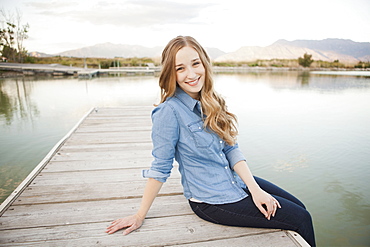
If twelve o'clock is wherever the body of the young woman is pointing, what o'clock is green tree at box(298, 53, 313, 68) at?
The green tree is roughly at 8 o'clock from the young woman.

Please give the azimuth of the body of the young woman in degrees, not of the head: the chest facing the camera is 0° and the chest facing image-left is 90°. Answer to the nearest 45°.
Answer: approximately 315°

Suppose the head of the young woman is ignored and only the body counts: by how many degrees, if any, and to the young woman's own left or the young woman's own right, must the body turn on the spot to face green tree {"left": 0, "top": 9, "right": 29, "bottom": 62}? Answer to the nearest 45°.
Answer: approximately 180°
